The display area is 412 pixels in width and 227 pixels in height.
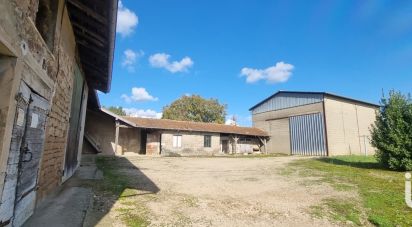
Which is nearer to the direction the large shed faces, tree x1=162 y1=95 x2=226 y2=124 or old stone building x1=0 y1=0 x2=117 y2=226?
the old stone building

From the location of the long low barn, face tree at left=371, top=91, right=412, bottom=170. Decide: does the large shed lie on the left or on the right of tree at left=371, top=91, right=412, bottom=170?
left

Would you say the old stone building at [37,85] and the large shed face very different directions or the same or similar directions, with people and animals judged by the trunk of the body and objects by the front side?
very different directions

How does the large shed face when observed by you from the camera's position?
facing the viewer and to the left of the viewer

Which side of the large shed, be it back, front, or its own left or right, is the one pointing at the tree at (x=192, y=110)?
right

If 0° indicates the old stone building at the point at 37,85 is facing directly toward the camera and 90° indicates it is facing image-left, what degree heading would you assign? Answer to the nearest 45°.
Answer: approximately 270°

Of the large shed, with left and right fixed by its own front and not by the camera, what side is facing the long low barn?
front

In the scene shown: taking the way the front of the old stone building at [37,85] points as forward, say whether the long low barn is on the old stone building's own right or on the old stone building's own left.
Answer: on the old stone building's own left

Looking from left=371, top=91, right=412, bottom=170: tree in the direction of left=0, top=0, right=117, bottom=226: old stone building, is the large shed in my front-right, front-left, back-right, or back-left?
back-right

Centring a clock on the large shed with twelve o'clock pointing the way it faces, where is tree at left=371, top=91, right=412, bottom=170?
The tree is roughly at 10 o'clock from the large shed.

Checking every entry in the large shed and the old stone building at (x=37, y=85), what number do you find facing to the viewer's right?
1
